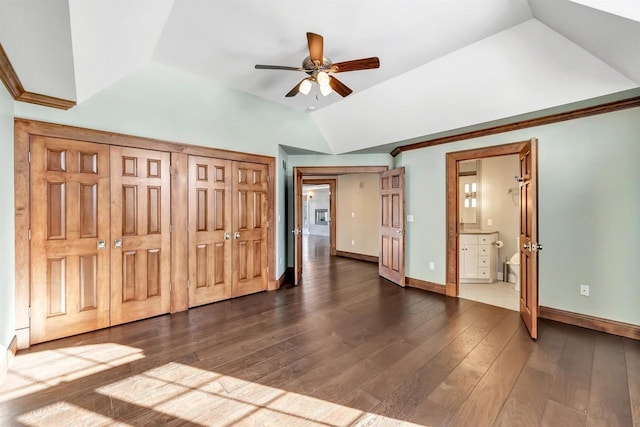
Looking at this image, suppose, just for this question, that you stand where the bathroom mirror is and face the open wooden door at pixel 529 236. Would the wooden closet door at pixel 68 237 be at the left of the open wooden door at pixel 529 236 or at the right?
right

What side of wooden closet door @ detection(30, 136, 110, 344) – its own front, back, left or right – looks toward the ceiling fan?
front

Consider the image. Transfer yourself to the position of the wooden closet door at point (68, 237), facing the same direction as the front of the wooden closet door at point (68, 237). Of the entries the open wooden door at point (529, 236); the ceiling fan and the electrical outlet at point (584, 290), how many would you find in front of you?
3

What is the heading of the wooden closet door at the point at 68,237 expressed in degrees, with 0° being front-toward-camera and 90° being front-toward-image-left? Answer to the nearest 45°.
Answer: approximately 315°

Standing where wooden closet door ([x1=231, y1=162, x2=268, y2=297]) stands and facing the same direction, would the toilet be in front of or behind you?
in front

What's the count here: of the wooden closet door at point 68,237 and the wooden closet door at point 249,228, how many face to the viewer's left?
0

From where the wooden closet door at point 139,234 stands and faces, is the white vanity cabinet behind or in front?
in front

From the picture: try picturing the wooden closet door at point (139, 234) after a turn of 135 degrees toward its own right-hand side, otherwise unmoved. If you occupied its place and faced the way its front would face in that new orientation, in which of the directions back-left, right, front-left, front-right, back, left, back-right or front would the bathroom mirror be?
back

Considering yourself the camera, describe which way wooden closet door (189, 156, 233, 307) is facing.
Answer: facing the viewer and to the right of the viewer

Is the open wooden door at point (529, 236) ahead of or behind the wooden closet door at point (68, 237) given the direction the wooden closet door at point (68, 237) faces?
ahead

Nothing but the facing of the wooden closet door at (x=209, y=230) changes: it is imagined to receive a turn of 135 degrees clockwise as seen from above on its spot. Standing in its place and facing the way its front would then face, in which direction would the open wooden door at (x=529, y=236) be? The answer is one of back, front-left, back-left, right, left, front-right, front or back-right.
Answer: back-left

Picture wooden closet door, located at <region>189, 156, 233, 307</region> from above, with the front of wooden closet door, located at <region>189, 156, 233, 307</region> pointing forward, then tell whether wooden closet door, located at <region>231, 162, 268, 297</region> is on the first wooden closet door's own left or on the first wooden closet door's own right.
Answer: on the first wooden closet door's own left
